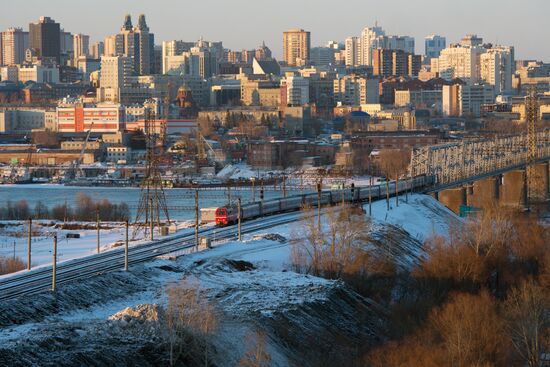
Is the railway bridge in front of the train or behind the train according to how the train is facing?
behind

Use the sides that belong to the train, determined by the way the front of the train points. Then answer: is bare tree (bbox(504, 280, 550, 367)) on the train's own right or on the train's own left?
on the train's own left

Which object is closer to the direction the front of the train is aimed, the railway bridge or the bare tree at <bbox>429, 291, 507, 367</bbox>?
the bare tree

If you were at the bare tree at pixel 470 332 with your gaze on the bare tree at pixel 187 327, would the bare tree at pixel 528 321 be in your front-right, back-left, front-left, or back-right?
back-right

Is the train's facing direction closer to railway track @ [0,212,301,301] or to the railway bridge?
the railway track

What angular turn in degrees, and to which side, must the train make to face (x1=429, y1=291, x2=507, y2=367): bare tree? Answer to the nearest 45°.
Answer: approximately 45° to its left

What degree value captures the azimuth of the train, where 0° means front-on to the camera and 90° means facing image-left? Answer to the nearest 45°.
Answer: approximately 45°
